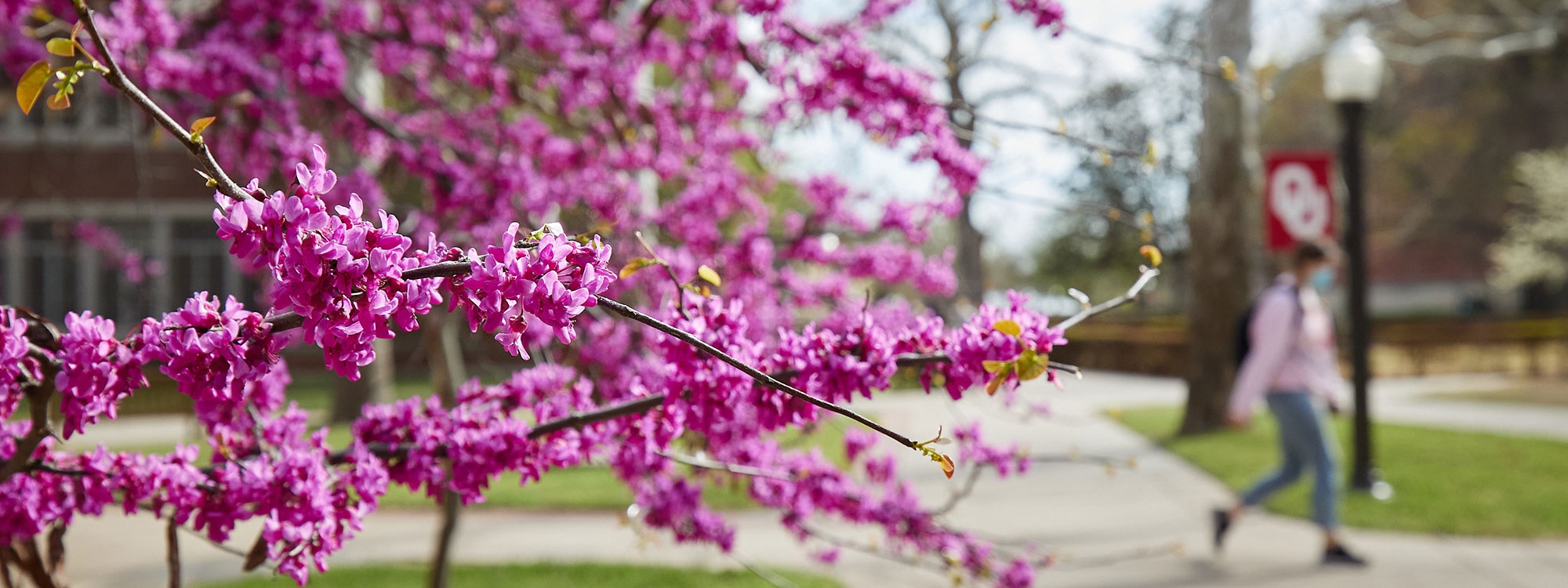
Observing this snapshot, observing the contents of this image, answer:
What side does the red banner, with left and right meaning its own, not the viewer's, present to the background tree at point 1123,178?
back

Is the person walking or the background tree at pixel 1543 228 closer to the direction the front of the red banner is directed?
the person walking

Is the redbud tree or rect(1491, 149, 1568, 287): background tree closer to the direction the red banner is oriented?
the redbud tree

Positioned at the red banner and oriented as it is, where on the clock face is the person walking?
The person walking is roughly at 12 o'clock from the red banner.

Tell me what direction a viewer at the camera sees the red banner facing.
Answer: facing the viewer

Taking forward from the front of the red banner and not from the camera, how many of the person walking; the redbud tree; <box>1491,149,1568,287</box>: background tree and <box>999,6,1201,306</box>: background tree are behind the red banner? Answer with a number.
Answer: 2

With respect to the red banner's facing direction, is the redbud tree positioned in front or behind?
in front
